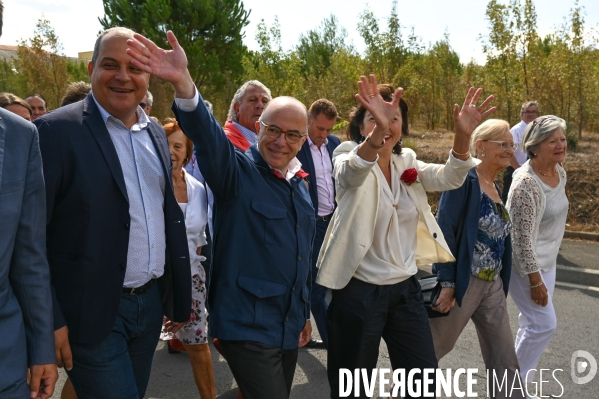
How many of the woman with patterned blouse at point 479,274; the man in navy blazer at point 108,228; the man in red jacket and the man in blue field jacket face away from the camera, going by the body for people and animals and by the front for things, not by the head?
0

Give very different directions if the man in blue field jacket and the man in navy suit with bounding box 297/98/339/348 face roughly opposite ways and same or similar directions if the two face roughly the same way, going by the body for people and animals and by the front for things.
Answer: same or similar directions

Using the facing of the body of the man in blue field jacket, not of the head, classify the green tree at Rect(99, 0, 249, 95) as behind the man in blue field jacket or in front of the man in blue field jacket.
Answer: behind

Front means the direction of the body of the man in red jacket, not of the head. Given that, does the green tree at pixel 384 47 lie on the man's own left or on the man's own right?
on the man's own left

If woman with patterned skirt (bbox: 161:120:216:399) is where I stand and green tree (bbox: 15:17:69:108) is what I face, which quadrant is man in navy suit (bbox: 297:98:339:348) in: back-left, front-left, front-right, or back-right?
front-right

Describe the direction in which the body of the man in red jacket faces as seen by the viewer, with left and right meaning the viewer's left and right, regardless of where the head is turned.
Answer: facing the viewer and to the right of the viewer

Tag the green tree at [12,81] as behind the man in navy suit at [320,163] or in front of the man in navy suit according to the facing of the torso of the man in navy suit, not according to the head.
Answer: behind

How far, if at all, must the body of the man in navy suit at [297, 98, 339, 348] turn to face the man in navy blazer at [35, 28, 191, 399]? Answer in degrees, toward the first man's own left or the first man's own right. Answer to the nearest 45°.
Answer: approximately 45° to the first man's own right

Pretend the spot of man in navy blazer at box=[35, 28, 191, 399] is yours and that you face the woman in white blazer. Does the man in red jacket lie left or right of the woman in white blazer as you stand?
left

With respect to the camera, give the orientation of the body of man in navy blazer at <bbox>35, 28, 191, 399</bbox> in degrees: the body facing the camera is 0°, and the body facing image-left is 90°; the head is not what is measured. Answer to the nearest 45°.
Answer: approximately 315°

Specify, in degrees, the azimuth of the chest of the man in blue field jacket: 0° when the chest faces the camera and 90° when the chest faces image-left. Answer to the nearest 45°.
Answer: approximately 315°

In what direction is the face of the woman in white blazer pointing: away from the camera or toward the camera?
toward the camera

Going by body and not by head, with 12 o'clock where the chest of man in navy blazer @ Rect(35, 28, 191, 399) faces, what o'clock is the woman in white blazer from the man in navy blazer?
The woman in white blazer is roughly at 10 o'clock from the man in navy blazer.

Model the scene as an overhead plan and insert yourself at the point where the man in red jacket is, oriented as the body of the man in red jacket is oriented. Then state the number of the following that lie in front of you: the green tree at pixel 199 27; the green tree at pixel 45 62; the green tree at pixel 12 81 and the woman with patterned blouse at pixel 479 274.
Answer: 1

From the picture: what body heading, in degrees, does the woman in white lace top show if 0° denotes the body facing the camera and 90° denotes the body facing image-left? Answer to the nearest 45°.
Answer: approximately 315°

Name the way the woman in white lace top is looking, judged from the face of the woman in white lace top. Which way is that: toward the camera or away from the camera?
toward the camera

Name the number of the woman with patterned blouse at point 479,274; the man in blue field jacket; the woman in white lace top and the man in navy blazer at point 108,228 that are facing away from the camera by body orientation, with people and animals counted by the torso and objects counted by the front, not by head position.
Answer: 0
